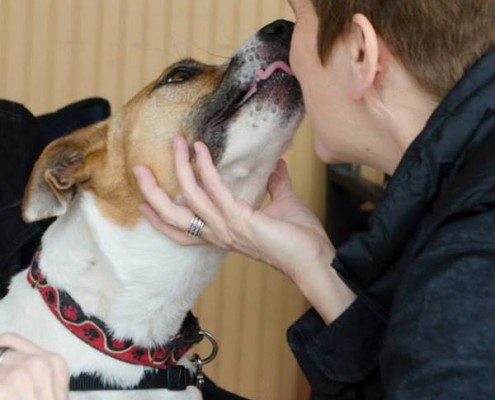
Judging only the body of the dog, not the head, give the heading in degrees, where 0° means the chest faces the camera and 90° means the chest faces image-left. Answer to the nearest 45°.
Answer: approximately 270°
